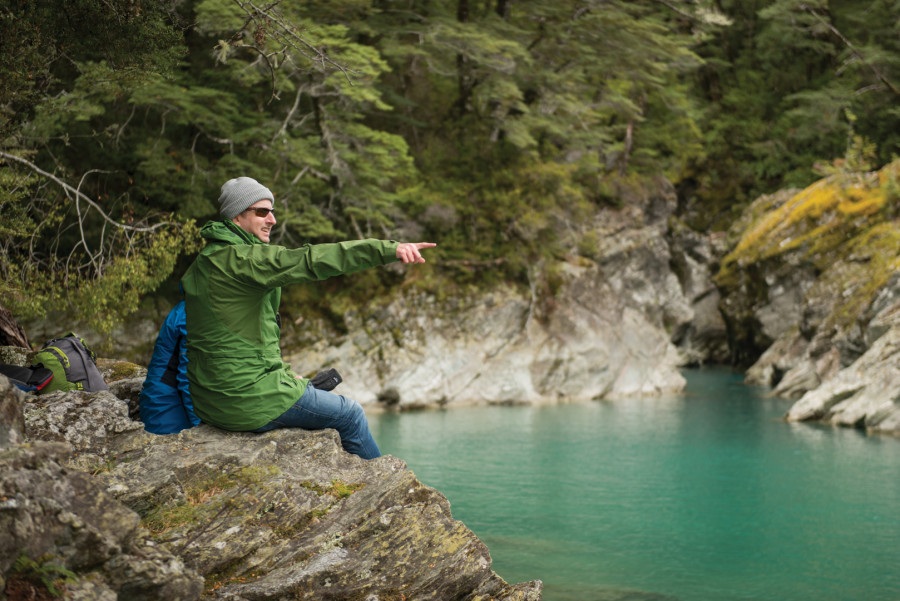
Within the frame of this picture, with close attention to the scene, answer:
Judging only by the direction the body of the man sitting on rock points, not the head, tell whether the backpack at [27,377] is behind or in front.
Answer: behind

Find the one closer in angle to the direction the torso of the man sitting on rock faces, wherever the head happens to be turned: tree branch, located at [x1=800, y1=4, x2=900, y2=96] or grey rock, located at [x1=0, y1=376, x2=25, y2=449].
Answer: the tree branch

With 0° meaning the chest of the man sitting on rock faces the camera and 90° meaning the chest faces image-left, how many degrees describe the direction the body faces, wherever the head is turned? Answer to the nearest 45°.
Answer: approximately 270°

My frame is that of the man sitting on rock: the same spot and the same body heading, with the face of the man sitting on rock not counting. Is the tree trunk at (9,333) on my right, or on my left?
on my left

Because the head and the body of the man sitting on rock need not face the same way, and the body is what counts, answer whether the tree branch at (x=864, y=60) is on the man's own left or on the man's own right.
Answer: on the man's own left

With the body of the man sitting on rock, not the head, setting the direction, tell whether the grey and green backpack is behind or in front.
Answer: behind
